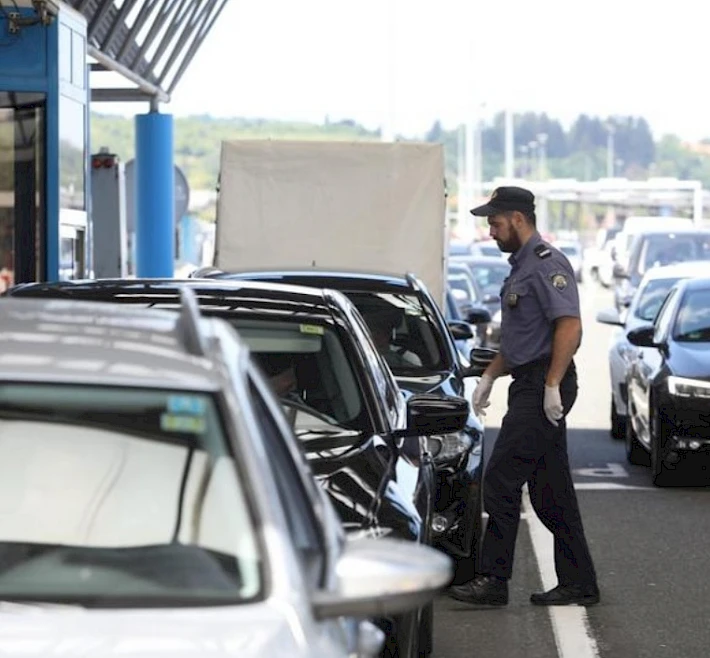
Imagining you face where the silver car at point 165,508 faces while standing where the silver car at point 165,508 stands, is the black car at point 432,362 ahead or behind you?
behind

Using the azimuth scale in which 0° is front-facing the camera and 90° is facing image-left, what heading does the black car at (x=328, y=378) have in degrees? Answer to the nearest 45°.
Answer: approximately 0°

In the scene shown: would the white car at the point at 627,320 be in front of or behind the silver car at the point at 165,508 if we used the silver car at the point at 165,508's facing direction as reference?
behind

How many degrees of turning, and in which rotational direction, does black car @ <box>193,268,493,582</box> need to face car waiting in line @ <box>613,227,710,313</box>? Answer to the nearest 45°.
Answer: approximately 180°

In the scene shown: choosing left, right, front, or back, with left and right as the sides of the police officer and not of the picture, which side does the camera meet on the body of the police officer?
left

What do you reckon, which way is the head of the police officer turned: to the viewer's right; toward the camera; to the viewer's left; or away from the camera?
to the viewer's left

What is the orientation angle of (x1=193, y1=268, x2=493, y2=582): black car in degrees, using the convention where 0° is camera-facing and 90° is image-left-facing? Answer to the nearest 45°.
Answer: approximately 0°

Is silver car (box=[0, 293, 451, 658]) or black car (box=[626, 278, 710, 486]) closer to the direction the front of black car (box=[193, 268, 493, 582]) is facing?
the silver car
